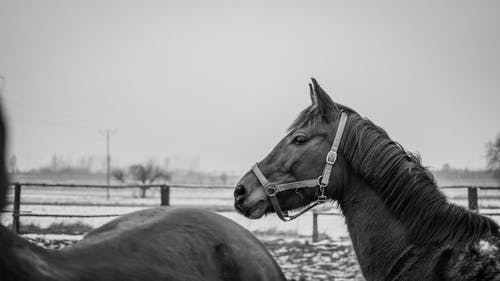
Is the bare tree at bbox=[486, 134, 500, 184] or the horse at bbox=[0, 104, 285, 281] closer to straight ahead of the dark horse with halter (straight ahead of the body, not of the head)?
the horse

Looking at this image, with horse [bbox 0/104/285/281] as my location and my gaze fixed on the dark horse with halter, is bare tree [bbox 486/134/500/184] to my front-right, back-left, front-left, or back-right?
front-left

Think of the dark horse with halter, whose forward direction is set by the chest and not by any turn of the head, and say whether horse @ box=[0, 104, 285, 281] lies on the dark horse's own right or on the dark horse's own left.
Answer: on the dark horse's own left

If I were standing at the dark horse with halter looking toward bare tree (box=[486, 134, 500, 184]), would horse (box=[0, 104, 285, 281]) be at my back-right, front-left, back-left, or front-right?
back-left

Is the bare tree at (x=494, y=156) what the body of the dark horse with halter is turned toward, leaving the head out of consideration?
no

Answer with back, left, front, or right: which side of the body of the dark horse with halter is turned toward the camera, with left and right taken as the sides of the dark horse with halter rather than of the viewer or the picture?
left

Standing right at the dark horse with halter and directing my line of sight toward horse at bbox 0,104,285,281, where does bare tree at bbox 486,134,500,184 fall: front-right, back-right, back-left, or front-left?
back-right
